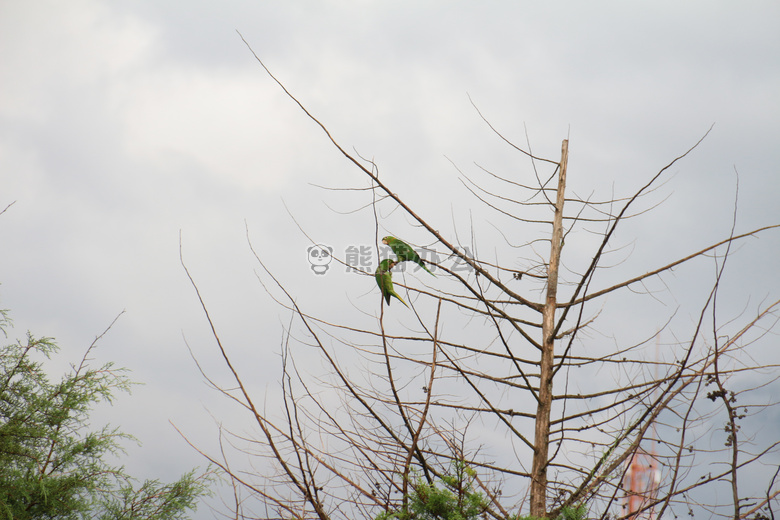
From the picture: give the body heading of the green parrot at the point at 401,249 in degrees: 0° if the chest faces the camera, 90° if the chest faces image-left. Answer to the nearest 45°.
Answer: approximately 90°
